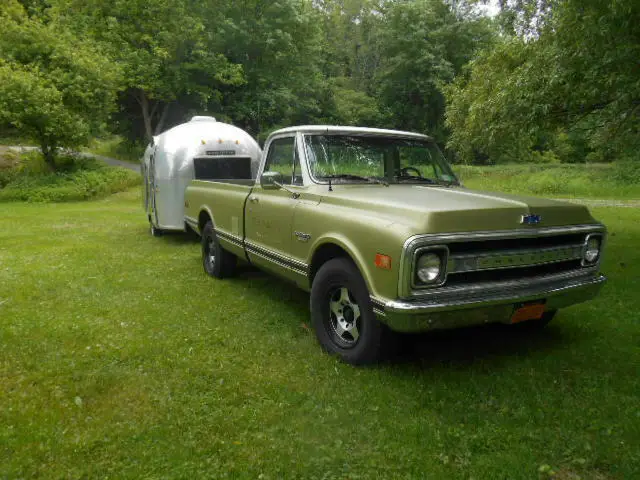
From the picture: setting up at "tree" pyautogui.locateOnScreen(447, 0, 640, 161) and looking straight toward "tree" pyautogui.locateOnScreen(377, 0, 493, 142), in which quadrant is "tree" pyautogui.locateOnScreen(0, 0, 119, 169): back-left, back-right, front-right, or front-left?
front-left

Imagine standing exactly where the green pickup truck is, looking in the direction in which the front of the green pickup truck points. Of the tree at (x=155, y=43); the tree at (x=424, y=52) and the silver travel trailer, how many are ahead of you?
0

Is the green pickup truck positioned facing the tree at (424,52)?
no

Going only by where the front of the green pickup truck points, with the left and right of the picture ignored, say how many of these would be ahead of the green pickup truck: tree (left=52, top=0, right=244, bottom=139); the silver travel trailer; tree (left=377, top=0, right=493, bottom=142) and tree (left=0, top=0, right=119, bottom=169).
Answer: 0

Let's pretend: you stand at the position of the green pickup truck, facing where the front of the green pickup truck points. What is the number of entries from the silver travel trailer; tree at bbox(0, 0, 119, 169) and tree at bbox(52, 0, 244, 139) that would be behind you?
3

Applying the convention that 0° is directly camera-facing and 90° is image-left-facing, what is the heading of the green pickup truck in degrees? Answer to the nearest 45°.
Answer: approximately 315°

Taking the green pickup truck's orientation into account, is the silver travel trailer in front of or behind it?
behind

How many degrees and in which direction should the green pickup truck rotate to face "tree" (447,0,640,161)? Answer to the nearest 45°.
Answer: approximately 90° to its left

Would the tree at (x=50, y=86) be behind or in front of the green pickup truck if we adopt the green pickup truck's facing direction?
behind

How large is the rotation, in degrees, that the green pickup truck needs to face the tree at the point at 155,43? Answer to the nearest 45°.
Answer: approximately 180°
